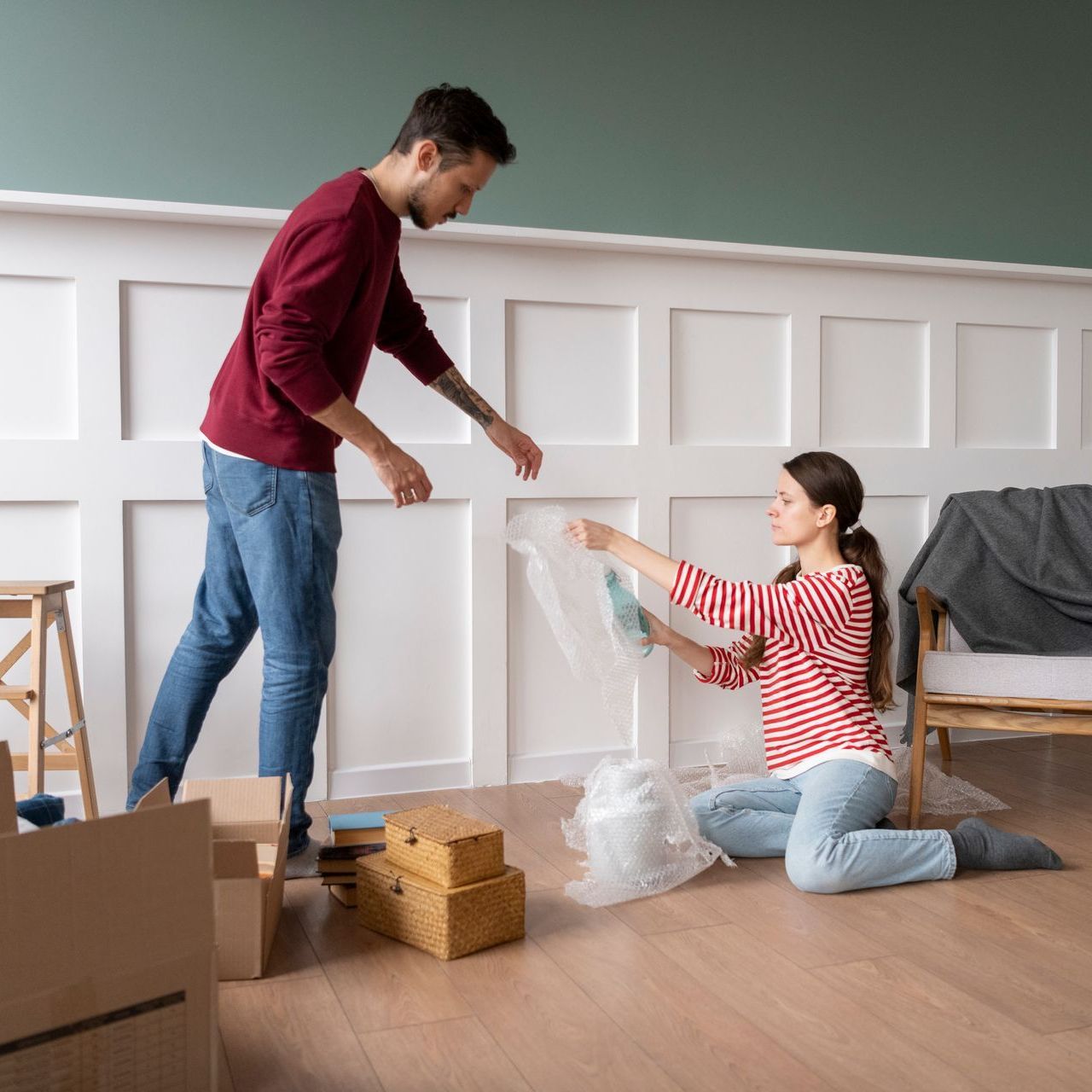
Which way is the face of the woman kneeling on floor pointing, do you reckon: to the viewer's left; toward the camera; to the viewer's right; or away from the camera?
to the viewer's left

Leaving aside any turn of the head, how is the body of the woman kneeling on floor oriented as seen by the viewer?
to the viewer's left

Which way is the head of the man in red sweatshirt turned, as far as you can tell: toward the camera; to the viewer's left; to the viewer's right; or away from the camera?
to the viewer's right

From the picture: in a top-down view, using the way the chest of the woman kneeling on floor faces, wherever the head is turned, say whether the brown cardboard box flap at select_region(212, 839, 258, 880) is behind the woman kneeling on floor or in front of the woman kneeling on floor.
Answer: in front

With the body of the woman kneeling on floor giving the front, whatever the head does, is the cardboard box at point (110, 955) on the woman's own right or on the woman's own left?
on the woman's own left

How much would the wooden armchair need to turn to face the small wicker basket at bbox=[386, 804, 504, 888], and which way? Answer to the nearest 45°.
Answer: approximately 45° to its right

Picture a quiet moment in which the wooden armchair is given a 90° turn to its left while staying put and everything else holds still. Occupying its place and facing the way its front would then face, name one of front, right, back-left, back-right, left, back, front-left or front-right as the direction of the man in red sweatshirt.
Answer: back-right

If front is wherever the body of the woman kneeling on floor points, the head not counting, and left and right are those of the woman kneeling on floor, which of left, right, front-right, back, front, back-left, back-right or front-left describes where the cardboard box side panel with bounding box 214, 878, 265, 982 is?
front-left

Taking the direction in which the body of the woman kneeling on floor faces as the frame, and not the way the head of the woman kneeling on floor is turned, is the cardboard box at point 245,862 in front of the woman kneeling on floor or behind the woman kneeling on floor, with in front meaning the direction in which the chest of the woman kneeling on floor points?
in front
